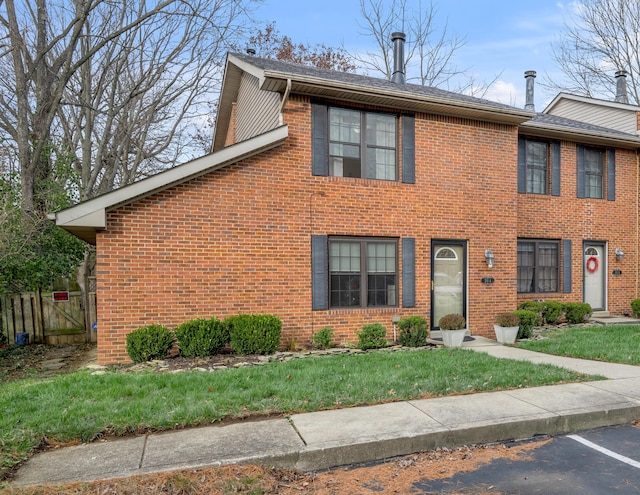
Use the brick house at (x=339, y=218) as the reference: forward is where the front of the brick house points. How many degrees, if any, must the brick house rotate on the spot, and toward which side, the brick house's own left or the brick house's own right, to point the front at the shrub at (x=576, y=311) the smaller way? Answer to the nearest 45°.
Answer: approximately 90° to the brick house's own left

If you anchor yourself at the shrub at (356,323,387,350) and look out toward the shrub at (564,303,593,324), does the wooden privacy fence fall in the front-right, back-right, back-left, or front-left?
back-left

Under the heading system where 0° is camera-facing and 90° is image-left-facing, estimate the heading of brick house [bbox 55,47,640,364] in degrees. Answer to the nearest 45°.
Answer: approximately 315°

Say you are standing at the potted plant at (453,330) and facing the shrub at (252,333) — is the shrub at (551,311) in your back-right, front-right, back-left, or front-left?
back-right

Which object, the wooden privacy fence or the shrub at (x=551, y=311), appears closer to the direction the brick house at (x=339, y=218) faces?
the shrub
